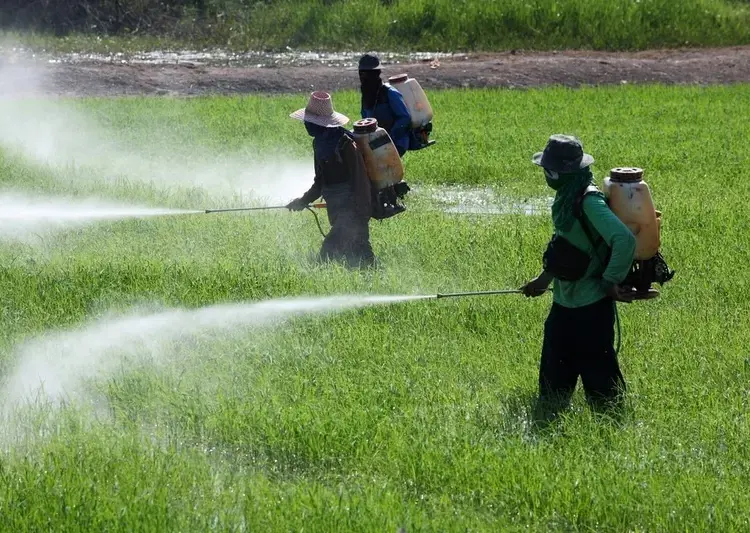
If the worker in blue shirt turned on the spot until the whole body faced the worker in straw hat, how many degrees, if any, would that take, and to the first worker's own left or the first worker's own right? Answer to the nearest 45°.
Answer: approximately 45° to the first worker's own left

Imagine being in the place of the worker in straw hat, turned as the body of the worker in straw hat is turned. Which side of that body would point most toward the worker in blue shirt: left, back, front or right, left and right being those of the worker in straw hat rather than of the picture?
right

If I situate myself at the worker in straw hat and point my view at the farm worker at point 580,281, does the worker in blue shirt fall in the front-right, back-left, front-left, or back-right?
back-left

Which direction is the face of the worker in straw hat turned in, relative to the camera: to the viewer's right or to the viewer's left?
to the viewer's left

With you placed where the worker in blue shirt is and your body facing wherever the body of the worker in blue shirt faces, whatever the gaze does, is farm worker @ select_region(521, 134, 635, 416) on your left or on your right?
on your left

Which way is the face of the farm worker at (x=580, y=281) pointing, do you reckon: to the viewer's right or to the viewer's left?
to the viewer's left

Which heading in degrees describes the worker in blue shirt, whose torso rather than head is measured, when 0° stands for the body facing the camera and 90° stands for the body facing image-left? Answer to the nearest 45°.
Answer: approximately 45°

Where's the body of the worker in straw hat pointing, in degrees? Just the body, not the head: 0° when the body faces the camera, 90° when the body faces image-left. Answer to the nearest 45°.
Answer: approximately 90°
